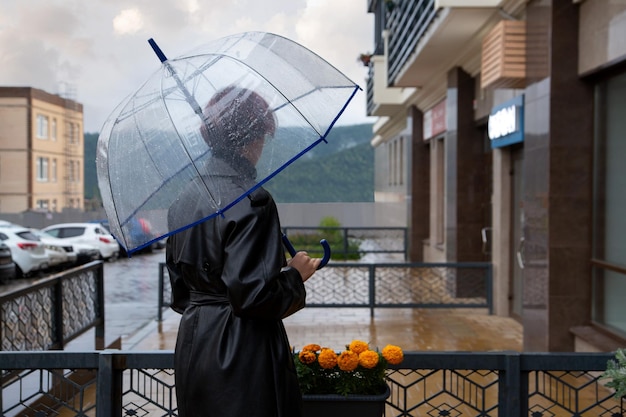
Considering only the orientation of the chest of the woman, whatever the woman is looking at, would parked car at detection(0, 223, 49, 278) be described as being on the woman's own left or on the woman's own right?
on the woman's own left

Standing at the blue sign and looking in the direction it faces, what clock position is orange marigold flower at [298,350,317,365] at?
The orange marigold flower is roughly at 11 o'clock from the blue sign.

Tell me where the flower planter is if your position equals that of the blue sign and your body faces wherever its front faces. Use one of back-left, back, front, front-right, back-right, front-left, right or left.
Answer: front-left

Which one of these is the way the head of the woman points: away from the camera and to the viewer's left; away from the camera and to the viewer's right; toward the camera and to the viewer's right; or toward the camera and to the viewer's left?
away from the camera and to the viewer's right

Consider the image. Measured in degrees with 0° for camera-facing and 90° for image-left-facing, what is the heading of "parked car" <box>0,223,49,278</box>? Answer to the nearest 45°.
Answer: approximately 135°

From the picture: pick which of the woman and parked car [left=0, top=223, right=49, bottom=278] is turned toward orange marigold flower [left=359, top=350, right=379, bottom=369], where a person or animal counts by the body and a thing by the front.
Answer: the woman

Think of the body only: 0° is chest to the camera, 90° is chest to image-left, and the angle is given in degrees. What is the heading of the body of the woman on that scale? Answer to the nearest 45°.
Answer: approximately 225°

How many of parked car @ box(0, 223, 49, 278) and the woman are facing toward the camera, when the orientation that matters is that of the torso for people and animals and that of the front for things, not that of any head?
0

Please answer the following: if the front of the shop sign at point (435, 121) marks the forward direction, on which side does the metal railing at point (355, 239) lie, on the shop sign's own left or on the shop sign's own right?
on the shop sign's own right

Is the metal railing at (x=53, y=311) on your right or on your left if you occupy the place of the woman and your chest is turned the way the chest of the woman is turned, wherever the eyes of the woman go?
on your left

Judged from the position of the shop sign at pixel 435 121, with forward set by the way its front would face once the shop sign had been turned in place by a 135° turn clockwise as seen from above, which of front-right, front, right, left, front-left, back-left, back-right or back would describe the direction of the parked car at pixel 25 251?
left

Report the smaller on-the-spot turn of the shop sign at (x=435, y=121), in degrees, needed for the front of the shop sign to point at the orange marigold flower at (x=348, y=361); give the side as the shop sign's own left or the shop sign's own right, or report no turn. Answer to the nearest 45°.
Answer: approximately 45° to the shop sign's own left

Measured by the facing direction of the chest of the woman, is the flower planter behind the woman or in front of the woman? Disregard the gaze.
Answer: in front

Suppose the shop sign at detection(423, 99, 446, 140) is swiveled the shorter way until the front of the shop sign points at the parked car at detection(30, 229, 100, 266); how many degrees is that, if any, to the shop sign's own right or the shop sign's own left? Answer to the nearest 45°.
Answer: approximately 45° to the shop sign's own right
